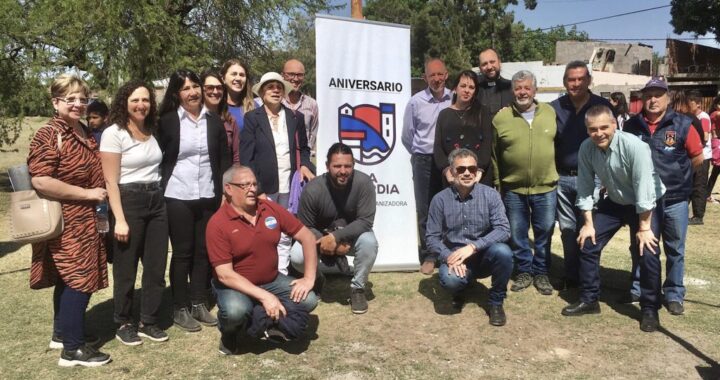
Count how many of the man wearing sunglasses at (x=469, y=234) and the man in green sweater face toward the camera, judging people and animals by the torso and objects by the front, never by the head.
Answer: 2

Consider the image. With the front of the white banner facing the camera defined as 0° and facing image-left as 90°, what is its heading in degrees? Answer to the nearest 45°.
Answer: approximately 0°

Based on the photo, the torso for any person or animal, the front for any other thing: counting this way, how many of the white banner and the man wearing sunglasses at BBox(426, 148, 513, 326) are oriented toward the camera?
2

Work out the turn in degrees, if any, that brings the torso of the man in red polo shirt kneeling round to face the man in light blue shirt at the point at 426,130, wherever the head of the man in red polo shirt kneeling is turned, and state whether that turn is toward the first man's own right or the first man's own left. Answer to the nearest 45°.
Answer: approximately 90° to the first man's own left

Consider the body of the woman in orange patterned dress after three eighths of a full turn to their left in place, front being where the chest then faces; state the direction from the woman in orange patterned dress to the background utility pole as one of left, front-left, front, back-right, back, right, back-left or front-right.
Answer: front-right

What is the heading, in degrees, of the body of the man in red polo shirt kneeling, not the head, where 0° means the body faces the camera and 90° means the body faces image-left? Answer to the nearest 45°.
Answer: approximately 315°
